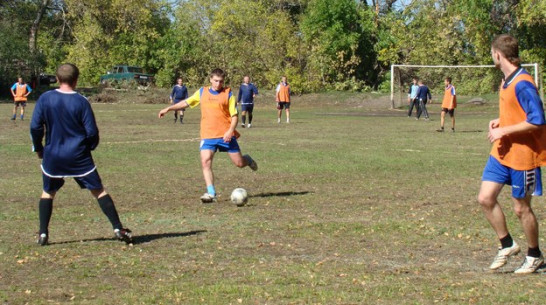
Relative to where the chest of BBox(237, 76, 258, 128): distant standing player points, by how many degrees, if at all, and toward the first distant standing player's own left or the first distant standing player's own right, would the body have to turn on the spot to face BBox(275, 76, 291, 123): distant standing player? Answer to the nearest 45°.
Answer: approximately 135° to the first distant standing player's own left

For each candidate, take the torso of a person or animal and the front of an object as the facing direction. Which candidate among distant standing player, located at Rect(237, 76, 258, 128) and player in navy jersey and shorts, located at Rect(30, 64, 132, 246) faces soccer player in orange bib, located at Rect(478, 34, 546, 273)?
the distant standing player

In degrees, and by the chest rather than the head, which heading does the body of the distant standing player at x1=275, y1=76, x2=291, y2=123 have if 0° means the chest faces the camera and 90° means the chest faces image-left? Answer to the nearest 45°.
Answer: approximately 0°

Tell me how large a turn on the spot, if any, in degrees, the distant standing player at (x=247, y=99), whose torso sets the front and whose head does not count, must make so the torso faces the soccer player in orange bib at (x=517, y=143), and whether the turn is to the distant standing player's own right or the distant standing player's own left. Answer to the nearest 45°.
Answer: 0° — they already face them

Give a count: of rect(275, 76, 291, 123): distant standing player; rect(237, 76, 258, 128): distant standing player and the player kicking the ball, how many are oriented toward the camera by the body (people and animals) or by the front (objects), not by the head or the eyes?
3

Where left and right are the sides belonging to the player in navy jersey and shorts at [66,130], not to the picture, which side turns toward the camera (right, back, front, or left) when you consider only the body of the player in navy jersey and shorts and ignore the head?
back

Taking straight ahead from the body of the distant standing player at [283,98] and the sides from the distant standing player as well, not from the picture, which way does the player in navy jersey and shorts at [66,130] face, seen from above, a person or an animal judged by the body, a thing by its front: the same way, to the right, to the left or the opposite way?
the opposite way

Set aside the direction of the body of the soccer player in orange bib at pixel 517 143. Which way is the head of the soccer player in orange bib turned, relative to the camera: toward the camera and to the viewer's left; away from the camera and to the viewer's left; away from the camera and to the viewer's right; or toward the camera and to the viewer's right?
away from the camera and to the viewer's left

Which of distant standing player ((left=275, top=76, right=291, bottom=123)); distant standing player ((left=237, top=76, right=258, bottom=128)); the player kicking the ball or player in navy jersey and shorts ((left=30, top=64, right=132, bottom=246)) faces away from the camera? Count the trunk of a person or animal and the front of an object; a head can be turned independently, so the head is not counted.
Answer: the player in navy jersey and shorts

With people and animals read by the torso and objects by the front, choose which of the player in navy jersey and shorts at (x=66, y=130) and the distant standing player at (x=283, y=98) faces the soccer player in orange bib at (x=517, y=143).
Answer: the distant standing player

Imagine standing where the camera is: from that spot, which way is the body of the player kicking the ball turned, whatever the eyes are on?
toward the camera

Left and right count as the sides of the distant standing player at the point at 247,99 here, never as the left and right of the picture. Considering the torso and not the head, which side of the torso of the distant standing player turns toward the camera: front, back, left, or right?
front

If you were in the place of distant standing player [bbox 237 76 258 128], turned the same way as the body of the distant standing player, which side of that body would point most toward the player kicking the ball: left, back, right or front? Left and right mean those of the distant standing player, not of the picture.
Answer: front

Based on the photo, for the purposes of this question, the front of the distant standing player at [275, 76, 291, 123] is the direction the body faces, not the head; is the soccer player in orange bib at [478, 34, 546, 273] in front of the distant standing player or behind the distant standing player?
in front

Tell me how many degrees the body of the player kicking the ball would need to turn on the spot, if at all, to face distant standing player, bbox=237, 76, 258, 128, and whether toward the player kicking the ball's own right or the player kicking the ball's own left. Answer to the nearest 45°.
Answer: approximately 180°

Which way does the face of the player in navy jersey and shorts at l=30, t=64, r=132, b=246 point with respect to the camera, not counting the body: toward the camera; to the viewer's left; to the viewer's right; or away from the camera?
away from the camera
